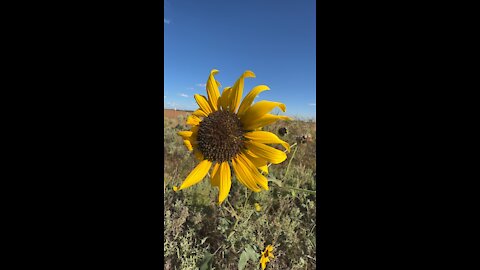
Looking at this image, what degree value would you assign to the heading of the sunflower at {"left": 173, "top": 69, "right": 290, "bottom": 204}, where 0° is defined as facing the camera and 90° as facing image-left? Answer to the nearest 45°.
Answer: approximately 45°
